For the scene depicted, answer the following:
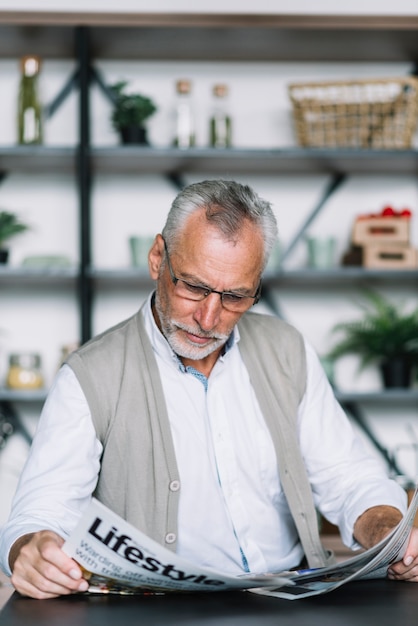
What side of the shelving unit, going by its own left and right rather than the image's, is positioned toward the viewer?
front

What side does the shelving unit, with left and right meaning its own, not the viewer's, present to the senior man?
front

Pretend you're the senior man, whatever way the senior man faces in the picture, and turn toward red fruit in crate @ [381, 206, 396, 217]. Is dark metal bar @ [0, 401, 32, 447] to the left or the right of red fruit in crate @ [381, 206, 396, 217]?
left
